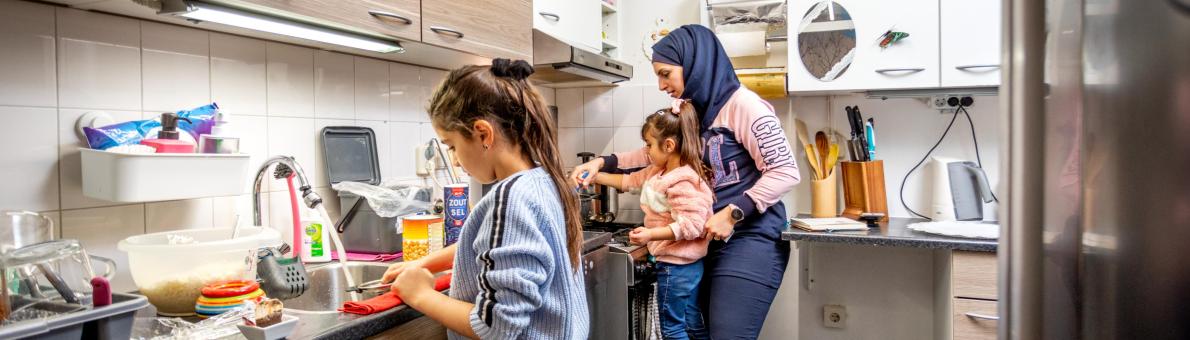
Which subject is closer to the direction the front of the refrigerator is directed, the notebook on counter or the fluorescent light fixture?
the fluorescent light fixture

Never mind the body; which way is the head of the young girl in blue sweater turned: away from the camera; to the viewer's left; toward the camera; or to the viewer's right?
to the viewer's left

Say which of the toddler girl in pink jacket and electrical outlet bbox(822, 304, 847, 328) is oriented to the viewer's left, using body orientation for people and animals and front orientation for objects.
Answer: the toddler girl in pink jacket

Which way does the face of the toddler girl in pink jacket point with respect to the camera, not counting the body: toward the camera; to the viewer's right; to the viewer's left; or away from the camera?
to the viewer's left

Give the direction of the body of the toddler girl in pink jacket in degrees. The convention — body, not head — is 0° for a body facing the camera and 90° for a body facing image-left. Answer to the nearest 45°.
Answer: approximately 90°

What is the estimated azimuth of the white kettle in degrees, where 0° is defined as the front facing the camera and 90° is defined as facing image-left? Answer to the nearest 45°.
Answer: approximately 90°

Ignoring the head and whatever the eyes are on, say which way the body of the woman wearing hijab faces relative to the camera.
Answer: to the viewer's left

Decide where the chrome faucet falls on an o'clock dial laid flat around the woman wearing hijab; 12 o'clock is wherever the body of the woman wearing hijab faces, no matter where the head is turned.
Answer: The chrome faucet is roughly at 11 o'clock from the woman wearing hijab.

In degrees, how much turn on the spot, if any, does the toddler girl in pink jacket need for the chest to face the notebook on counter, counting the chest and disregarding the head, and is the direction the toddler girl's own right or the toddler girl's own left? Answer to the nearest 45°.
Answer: approximately 180°

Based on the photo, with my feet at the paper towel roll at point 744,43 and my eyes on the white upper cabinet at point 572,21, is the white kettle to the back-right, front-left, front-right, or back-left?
back-left

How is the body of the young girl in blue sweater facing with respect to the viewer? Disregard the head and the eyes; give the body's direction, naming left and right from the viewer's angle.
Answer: facing to the left of the viewer
